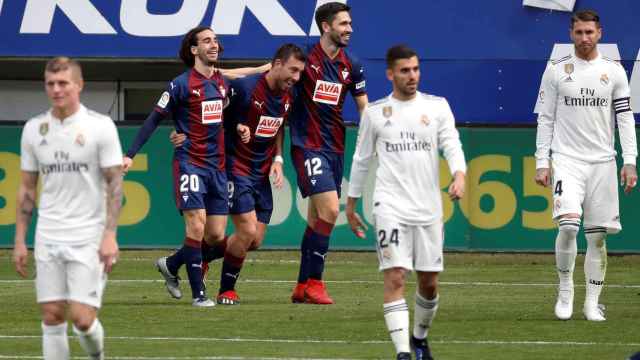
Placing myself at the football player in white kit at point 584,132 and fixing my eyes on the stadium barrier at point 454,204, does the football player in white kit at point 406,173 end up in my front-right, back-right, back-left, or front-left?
back-left

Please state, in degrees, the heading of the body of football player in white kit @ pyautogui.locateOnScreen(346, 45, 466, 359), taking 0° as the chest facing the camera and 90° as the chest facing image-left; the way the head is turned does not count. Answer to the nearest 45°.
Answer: approximately 0°

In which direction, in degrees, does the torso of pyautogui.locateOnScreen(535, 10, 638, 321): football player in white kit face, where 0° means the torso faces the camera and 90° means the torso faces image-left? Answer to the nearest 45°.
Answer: approximately 0°

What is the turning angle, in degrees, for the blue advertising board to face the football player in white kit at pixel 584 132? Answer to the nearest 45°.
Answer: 0° — it already faces them

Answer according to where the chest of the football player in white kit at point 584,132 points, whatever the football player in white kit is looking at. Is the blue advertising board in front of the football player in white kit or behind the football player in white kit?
behind

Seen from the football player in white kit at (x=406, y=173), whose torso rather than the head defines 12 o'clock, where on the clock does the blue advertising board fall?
The blue advertising board is roughly at 6 o'clock from the football player in white kit.
